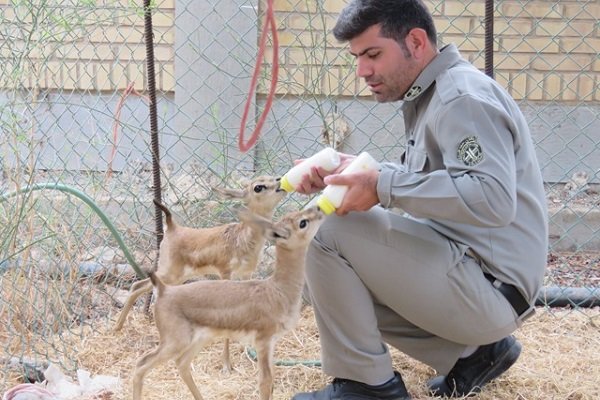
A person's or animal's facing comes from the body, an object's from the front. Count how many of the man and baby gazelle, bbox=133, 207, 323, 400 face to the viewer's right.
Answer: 1

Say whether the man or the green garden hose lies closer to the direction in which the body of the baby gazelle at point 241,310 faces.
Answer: the man

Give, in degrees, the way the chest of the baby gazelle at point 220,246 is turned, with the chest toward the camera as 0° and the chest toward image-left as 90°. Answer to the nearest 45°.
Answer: approximately 270°

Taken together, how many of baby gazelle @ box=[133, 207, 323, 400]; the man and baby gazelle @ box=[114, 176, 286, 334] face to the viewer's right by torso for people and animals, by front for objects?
2

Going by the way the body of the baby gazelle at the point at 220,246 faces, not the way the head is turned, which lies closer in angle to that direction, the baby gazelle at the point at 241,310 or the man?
the man

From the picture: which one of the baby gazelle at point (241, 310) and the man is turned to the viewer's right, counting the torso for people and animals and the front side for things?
the baby gazelle

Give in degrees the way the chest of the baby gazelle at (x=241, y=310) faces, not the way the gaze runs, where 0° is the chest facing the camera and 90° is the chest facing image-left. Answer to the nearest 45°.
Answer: approximately 270°

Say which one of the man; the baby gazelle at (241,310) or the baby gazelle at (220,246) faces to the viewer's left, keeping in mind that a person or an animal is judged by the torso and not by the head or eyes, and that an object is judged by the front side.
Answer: the man

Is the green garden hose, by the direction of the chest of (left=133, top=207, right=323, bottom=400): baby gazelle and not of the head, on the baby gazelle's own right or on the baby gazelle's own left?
on the baby gazelle's own left

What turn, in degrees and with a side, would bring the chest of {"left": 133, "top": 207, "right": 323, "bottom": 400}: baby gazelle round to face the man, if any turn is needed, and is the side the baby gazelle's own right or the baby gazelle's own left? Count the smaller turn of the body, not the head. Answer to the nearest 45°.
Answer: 0° — it already faces them

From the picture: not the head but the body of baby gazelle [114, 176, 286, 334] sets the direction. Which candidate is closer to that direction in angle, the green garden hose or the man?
the man

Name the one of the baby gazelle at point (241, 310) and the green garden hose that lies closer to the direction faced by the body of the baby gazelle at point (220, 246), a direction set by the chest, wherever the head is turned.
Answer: the baby gazelle

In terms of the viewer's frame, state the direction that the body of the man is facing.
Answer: to the viewer's left

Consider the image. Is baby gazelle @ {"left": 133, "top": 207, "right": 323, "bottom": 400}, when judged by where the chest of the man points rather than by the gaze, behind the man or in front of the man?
in front

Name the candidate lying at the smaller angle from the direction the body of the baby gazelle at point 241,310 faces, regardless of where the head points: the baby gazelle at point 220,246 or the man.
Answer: the man

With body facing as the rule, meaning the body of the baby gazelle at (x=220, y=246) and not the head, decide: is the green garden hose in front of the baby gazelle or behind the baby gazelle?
behind

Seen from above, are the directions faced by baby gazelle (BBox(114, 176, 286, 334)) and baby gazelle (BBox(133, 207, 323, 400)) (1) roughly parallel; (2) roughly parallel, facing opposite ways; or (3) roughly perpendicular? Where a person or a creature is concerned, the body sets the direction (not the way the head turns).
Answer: roughly parallel
